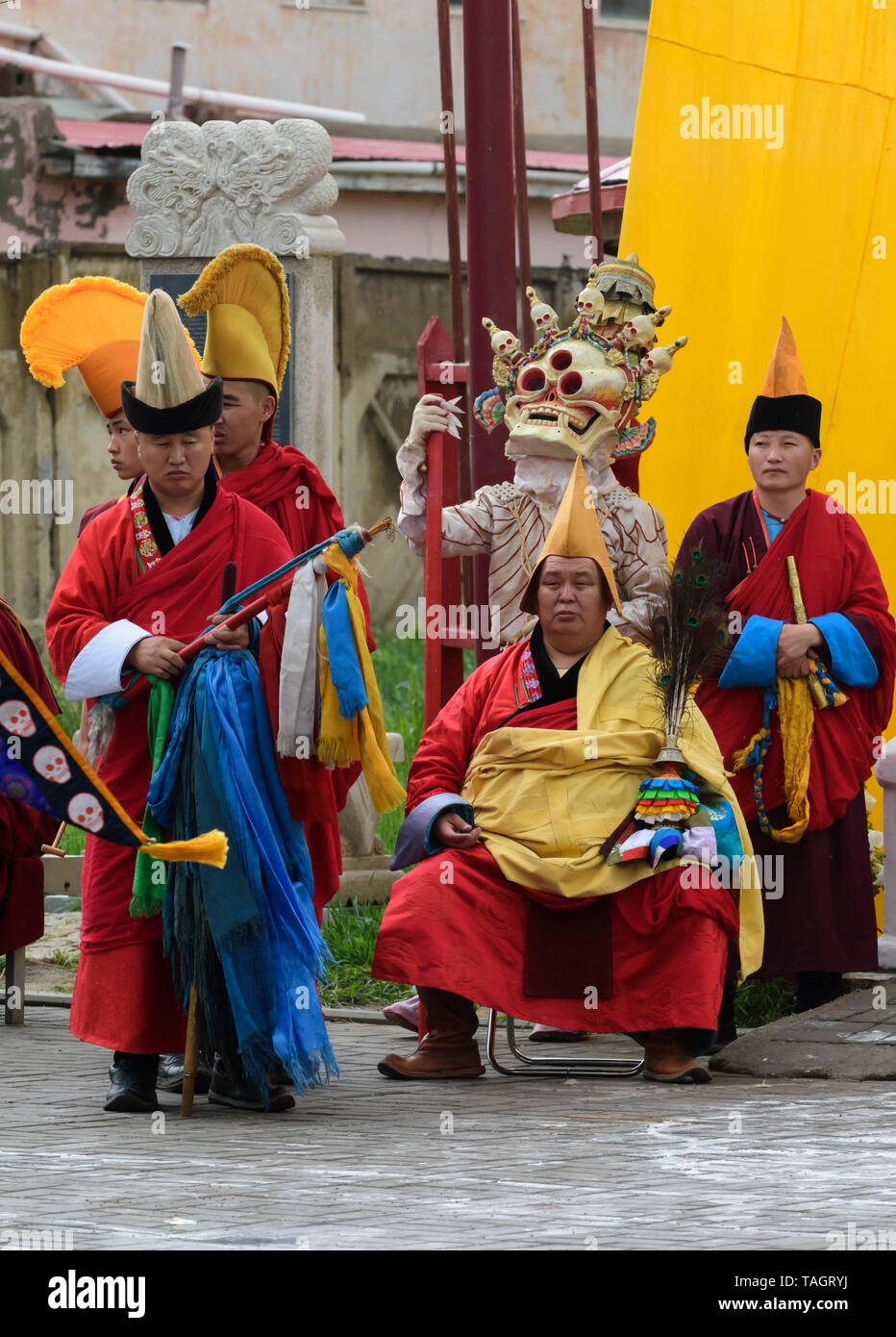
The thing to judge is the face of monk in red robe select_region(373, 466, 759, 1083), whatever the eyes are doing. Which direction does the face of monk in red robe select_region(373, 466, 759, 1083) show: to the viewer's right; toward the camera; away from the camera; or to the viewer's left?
toward the camera

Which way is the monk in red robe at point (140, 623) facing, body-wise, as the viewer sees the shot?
toward the camera

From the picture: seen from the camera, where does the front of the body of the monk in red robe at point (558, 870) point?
toward the camera

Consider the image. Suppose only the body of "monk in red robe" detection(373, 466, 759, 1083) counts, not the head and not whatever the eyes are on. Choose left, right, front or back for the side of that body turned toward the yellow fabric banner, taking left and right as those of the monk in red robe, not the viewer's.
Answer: back

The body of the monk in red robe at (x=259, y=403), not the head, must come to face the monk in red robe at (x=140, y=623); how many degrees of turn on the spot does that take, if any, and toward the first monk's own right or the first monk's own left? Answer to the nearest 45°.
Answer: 0° — they already face them

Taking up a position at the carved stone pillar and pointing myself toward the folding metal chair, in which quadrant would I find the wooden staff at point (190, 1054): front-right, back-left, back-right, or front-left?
front-right

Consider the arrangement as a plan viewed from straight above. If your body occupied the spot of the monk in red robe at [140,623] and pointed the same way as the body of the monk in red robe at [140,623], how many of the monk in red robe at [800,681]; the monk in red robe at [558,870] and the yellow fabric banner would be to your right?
0

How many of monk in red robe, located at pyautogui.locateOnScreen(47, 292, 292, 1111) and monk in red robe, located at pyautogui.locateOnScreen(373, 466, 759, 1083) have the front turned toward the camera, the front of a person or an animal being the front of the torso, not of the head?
2

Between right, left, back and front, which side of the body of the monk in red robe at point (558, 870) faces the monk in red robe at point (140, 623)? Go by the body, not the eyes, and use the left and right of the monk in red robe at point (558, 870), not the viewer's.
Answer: right

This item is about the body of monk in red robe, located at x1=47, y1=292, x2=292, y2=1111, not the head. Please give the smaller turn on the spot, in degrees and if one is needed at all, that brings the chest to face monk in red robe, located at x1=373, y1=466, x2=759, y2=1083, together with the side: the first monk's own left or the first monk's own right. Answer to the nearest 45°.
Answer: approximately 90° to the first monk's own left

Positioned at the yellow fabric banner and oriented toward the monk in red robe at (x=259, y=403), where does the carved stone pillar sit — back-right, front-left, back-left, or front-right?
front-right

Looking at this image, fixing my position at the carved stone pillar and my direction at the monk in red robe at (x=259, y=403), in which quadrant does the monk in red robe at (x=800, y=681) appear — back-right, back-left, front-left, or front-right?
front-left

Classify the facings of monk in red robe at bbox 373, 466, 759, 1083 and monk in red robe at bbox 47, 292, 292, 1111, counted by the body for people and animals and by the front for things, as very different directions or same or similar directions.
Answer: same or similar directions

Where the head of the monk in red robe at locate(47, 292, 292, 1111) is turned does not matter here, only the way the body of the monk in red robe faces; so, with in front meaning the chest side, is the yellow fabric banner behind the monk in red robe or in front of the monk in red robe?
behind

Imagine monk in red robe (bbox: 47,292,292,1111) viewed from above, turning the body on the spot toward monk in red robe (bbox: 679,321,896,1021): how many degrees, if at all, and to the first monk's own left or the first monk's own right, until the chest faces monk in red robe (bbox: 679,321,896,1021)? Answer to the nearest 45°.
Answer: approximately 90° to the first monk's own left

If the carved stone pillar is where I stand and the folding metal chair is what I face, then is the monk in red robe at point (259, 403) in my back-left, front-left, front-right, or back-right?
front-right

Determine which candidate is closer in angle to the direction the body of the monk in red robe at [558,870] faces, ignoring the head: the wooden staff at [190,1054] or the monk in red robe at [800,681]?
the wooden staff

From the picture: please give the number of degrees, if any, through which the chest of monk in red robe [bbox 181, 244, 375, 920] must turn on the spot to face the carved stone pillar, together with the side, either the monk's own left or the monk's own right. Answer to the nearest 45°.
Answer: approximately 135° to the monk's own right

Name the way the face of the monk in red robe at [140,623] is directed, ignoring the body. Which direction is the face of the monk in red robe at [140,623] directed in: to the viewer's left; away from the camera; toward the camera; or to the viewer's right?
toward the camera
